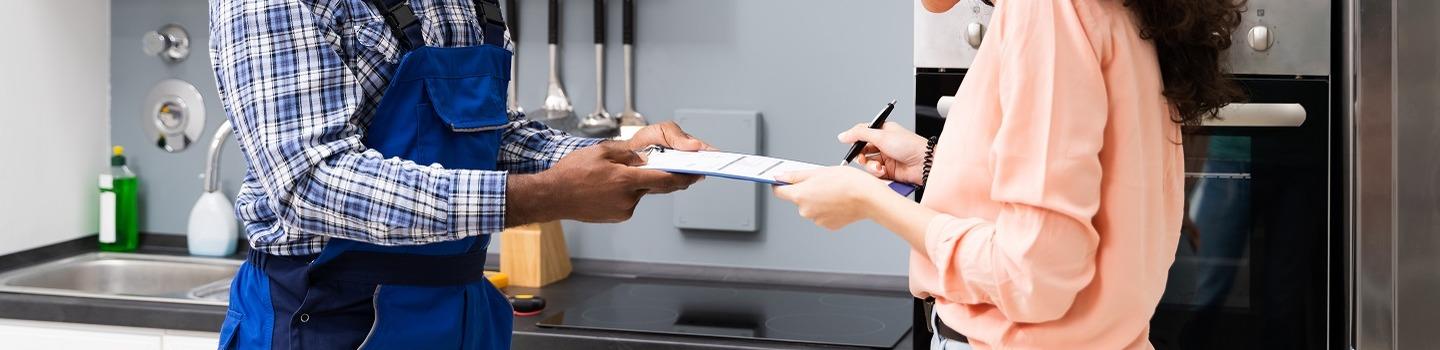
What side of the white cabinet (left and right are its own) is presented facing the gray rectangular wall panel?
left

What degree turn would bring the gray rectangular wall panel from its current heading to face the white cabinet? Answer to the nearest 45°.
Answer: approximately 90° to its right

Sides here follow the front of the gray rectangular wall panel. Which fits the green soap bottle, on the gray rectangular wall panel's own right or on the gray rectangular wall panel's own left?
on the gray rectangular wall panel's own right

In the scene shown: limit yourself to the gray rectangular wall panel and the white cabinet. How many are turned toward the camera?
2

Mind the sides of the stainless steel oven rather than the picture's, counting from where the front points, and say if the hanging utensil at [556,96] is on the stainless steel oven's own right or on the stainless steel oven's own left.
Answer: on the stainless steel oven's own right

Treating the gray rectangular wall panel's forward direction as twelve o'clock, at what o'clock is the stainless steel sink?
The stainless steel sink is roughly at 3 o'clock from the gray rectangular wall panel.

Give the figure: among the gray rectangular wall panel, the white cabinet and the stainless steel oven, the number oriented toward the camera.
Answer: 3

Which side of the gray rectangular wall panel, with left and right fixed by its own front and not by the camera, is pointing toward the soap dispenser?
right

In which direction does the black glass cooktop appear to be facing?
toward the camera

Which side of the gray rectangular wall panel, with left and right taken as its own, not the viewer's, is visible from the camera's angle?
front

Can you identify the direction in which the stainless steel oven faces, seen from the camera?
facing the viewer

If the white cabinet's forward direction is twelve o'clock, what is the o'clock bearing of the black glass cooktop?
The black glass cooktop is roughly at 10 o'clock from the white cabinet.

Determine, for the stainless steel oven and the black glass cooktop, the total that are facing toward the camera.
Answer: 2
